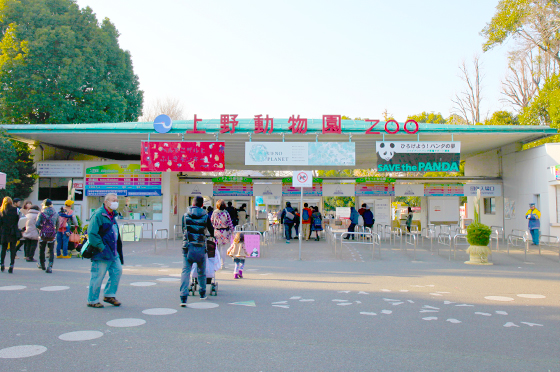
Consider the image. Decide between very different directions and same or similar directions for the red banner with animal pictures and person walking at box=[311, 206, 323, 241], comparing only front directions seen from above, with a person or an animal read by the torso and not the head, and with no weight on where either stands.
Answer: very different directions

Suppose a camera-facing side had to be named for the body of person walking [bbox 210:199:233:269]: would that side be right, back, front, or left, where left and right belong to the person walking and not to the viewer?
back

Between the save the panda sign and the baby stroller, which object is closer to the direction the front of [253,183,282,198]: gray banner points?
the baby stroller

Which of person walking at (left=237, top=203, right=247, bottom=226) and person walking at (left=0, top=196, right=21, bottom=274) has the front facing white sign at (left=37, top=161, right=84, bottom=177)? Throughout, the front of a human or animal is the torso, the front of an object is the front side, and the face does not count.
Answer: person walking at (left=0, top=196, right=21, bottom=274)

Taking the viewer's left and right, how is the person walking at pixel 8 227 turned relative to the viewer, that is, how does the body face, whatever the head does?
facing away from the viewer

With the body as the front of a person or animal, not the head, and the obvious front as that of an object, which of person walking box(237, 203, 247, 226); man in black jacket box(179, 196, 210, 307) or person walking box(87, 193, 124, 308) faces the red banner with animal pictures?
the man in black jacket

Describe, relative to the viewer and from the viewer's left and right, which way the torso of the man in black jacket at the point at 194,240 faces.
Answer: facing away from the viewer

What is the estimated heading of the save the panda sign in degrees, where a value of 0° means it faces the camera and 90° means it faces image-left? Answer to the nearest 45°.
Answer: approximately 0°
